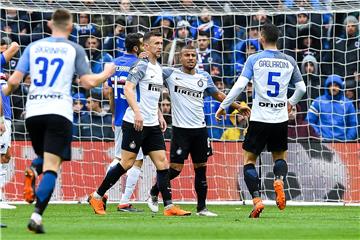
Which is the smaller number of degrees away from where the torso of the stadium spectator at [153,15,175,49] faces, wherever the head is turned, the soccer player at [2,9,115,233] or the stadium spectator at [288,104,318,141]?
the soccer player

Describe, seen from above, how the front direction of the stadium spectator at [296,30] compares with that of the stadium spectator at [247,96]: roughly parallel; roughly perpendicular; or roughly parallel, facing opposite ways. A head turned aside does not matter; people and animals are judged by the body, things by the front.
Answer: roughly parallel

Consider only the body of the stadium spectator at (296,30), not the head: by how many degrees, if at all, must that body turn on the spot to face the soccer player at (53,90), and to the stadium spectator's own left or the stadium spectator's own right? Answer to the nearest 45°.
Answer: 0° — they already face them

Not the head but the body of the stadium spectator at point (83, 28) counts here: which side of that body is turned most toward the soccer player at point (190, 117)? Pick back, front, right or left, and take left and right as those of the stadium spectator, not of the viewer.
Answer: front

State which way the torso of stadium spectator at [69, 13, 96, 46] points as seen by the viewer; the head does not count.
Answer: toward the camera

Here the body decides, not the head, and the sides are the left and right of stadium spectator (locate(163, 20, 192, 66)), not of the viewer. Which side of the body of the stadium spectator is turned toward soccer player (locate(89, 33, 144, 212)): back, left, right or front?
front

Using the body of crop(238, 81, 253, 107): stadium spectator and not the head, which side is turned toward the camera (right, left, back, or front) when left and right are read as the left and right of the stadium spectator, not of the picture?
front

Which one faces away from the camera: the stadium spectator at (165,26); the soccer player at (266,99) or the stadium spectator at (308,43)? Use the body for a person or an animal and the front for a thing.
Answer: the soccer player

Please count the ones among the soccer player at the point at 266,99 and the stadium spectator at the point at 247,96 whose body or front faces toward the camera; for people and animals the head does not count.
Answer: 1

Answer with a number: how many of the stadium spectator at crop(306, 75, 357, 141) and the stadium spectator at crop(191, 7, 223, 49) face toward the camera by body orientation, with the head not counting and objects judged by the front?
2

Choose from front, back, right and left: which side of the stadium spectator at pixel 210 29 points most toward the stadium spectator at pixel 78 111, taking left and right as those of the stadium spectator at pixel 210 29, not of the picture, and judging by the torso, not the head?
right

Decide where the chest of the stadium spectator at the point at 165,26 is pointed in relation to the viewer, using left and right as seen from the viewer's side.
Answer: facing the viewer

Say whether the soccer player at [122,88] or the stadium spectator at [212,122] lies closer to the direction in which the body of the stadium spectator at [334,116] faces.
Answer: the soccer player

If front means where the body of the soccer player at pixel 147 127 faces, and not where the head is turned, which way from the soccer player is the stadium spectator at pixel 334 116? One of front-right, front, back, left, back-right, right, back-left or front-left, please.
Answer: left

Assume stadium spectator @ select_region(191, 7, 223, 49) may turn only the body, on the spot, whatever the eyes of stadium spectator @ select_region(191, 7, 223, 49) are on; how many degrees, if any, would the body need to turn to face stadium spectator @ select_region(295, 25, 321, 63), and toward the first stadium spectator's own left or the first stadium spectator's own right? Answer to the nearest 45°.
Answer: approximately 90° to the first stadium spectator's own left

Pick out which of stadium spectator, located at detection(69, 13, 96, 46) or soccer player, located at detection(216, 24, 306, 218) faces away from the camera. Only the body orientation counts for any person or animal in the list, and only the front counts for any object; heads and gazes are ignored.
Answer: the soccer player

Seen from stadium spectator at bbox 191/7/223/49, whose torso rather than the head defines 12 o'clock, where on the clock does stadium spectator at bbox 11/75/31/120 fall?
stadium spectator at bbox 11/75/31/120 is roughly at 3 o'clock from stadium spectator at bbox 191/7/223/49.

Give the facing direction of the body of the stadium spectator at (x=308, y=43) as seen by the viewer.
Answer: toward the camera

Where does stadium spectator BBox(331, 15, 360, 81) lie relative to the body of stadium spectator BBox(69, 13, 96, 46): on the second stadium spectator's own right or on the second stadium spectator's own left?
on the second stadium spectator's own left
